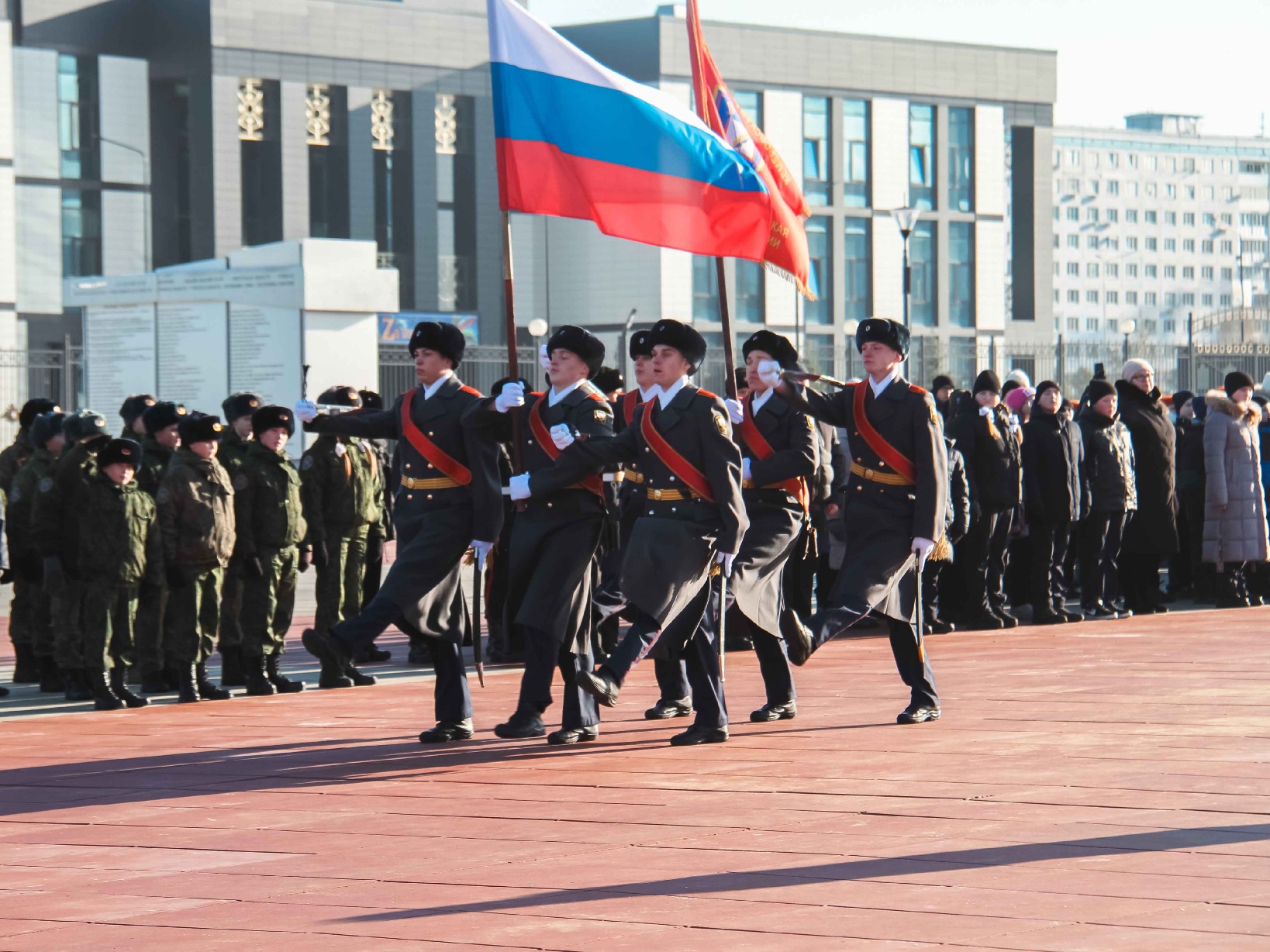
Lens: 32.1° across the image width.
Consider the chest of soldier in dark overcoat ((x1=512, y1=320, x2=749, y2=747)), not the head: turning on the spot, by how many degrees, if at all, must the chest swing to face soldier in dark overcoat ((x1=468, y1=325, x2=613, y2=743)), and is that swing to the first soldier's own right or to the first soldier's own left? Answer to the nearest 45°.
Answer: approximately 45° to the first soldier's own right

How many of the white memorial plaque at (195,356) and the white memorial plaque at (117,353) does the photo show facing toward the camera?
2

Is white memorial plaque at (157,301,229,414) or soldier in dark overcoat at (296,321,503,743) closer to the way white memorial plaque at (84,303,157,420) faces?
the soldier in dark overcoat

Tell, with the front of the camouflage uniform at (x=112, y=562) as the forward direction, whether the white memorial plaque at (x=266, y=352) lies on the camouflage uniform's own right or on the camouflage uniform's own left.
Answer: on the camouflage uniform's own left

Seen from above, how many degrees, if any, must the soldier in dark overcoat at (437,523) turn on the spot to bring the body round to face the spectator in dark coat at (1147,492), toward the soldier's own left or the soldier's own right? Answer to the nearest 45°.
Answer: approximately 180°

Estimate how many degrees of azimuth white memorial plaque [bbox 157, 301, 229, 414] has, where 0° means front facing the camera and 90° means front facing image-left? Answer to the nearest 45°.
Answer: approximately 0°

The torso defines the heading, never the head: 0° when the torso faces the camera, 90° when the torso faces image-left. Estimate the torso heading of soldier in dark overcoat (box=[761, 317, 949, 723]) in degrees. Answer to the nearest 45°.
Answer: approximately 45°

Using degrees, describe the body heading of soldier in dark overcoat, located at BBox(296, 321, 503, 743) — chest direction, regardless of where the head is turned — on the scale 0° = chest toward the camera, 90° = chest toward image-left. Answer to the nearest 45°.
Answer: approximately 45°

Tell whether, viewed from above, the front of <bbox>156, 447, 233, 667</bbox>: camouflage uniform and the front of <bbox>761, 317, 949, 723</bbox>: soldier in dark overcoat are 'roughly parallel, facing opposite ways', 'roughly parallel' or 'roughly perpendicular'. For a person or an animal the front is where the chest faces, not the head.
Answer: roughly perpendicular

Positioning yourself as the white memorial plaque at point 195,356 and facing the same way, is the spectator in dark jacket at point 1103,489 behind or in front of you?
in front
